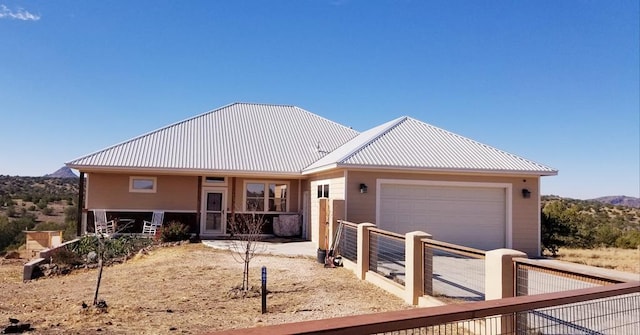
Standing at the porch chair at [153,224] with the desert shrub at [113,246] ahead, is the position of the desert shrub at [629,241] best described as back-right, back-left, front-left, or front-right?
back-left

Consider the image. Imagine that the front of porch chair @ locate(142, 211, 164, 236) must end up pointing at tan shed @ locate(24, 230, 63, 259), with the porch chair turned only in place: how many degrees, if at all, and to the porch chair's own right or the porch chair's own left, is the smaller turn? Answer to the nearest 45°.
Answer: approximately 45° to the porch chair's own right

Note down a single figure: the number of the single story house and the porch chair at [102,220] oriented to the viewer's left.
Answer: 0

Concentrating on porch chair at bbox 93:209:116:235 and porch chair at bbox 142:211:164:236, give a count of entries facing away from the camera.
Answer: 0

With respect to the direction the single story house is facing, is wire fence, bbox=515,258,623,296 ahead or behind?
ahead

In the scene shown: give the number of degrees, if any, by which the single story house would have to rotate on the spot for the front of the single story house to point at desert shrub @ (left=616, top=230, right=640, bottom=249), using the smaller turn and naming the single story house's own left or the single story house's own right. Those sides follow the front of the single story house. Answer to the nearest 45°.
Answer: approximately 90° to the single story house's own left

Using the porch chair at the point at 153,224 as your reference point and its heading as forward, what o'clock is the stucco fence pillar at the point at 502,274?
The stucco fence pillar is roughly at 10 o'clock from the porch chair.

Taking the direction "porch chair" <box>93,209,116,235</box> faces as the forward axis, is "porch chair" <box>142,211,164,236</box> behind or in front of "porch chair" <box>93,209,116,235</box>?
in front

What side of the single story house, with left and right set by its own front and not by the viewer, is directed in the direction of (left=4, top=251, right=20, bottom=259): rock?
right

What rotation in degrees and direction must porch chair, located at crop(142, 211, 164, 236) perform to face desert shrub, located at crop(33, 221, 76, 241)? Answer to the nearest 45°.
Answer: approximately 90° to its right

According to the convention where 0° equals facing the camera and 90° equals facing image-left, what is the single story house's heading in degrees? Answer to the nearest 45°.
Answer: approximately 0°

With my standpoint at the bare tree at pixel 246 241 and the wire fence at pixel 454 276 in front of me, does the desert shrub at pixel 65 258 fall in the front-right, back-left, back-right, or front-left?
back-right

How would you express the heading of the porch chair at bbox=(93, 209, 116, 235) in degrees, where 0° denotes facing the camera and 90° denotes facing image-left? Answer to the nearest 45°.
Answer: approximately 315°

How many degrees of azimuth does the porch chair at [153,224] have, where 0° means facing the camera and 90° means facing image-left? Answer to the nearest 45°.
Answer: approximately 45°
